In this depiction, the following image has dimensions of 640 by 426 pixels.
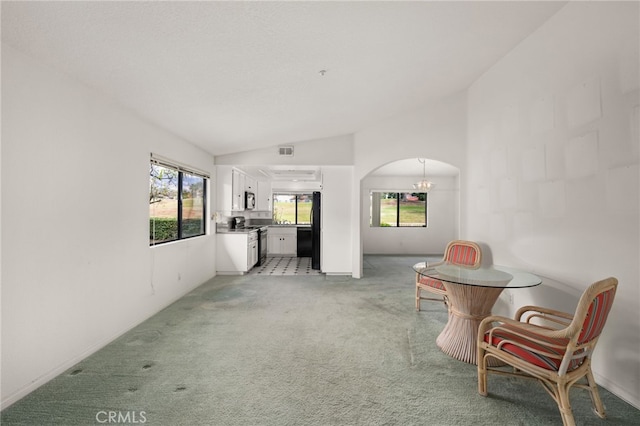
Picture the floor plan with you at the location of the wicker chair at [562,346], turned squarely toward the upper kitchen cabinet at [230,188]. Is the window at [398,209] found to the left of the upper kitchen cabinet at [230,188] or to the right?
right

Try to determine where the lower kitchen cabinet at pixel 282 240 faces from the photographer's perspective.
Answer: facing the viewer

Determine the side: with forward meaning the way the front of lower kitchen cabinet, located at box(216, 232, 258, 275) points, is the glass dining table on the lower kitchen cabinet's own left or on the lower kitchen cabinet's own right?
on the lower kitchen cabinet's own right

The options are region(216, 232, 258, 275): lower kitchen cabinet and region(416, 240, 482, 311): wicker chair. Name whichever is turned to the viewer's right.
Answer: the lower kitchen cabinet

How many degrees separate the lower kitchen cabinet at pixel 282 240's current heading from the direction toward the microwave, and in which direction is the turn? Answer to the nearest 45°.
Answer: approximately 45° to its right

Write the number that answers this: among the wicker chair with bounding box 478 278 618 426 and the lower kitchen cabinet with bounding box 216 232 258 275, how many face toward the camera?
0

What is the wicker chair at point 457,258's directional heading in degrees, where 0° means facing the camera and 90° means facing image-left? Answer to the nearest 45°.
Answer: approximately 45°

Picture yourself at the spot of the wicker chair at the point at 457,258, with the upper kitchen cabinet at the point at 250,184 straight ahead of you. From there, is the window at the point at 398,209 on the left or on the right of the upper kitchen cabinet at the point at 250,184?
right

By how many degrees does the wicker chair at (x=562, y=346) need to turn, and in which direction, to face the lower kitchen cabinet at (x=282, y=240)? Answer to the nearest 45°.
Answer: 0° — it already faces it

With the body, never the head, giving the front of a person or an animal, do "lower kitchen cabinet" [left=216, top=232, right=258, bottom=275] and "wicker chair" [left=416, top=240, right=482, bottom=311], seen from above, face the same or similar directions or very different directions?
very different directions

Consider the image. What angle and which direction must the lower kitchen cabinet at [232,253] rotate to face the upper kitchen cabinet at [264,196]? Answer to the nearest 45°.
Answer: approximately 90° to its left

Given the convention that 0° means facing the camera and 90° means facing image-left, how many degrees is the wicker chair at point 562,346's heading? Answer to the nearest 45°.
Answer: approximately 135°

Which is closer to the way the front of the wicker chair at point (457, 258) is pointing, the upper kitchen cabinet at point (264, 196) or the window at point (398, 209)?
the upper kitchen cabinet

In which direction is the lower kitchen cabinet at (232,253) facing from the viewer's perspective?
to the viewer's right
